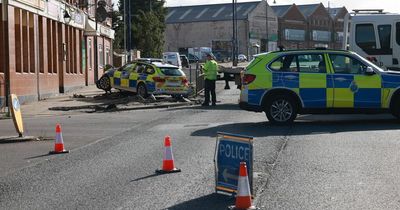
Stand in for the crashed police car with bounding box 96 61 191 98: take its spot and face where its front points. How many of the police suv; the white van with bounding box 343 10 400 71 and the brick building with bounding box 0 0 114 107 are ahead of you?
1

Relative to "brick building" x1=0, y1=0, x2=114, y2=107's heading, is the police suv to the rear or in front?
in front

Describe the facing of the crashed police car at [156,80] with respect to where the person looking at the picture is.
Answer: facing away from the viewer and to the left of the viewer

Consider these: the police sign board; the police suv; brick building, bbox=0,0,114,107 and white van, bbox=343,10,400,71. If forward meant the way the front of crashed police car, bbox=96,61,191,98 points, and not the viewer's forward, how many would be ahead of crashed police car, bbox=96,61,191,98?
1

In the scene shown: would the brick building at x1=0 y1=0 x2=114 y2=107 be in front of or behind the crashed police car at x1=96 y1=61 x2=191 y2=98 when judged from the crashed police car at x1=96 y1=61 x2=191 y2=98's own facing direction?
in front

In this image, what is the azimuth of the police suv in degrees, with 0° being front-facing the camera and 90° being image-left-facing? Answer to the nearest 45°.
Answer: approximately 270°

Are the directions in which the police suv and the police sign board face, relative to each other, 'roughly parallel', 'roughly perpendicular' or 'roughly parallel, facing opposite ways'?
roughly perpendicular

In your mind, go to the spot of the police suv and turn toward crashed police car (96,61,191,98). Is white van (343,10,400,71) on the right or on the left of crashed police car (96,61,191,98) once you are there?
right

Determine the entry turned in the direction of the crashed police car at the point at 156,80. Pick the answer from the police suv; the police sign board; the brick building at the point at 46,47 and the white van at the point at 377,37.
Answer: the brick building

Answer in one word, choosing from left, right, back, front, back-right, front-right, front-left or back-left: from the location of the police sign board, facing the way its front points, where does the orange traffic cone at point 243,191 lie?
front

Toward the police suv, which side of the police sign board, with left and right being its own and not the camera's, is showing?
back

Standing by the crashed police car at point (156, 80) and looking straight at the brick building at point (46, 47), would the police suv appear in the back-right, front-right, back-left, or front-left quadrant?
back-left

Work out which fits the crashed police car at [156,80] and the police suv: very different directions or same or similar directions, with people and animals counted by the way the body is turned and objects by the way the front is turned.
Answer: very different directions

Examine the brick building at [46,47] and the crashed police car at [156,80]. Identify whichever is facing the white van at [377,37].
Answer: the brick building

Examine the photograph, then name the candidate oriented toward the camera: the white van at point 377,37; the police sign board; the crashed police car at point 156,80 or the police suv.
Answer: the police sign board

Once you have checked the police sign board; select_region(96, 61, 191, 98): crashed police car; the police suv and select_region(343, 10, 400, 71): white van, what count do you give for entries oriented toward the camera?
1

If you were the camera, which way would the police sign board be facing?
facing the viewer
